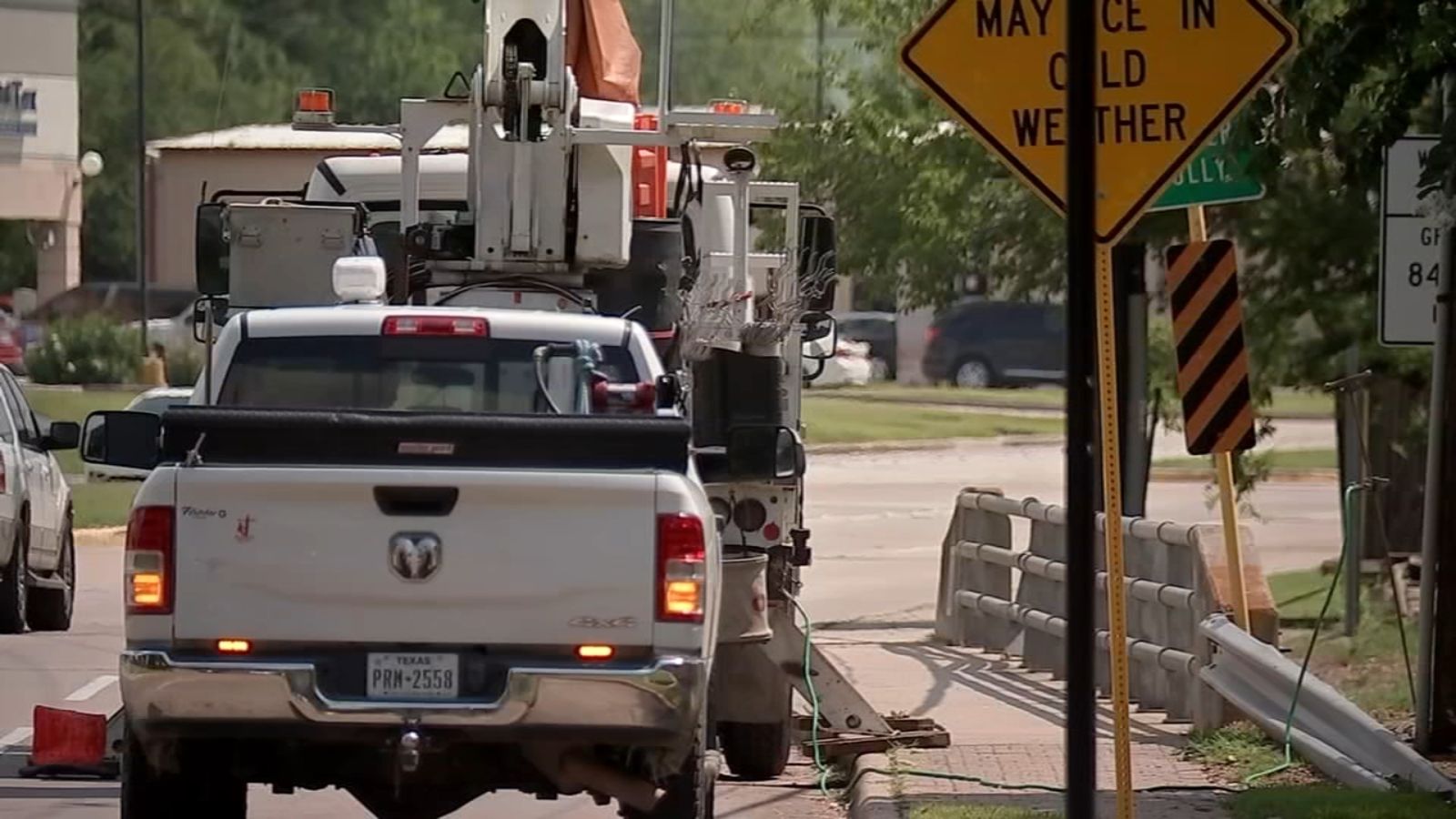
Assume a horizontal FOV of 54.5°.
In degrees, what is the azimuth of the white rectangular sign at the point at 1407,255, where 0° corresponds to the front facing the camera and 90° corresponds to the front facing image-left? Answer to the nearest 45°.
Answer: approximately 0°

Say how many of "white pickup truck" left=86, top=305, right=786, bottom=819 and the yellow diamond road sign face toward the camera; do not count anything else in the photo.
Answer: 1

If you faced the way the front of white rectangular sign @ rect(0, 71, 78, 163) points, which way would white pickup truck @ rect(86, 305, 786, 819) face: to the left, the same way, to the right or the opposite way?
the opposite way

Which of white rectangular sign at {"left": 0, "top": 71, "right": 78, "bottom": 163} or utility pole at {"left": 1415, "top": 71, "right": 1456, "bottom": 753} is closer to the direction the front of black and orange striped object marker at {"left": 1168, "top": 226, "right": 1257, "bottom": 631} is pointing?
the utility pole

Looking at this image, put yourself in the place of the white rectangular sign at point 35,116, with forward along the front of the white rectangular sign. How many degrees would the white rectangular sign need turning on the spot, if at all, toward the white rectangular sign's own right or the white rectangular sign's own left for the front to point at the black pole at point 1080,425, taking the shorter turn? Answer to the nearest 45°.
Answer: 0° — it already faces it

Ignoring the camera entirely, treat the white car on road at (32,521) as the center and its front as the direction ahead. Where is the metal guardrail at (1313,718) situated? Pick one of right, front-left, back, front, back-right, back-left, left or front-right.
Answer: back-right

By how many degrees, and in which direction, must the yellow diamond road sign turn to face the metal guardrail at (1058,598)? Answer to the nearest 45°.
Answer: approximately 180°

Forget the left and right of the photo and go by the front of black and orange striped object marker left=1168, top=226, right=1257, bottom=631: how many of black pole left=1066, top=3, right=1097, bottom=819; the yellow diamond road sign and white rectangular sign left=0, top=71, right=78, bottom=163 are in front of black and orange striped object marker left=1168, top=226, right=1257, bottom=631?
2

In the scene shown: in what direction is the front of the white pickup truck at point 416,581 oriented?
away from the camera

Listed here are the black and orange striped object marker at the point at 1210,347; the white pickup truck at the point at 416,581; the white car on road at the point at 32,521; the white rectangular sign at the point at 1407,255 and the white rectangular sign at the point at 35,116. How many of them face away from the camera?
2
